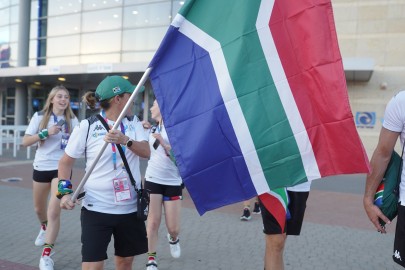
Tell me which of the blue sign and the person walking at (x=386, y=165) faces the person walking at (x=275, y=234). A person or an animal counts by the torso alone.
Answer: the blue sign

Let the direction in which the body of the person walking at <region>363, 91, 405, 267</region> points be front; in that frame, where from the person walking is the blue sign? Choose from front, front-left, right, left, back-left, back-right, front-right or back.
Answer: back

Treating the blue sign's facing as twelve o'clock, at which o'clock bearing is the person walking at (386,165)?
The person walking is roughly at 12 o'clock from the blue sign.

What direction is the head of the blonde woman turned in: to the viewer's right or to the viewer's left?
to the viewer's right

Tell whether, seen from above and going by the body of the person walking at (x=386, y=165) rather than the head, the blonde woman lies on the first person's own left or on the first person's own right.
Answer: on the first person's own right

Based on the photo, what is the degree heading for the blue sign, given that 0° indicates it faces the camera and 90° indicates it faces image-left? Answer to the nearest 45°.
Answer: approximately 0°
